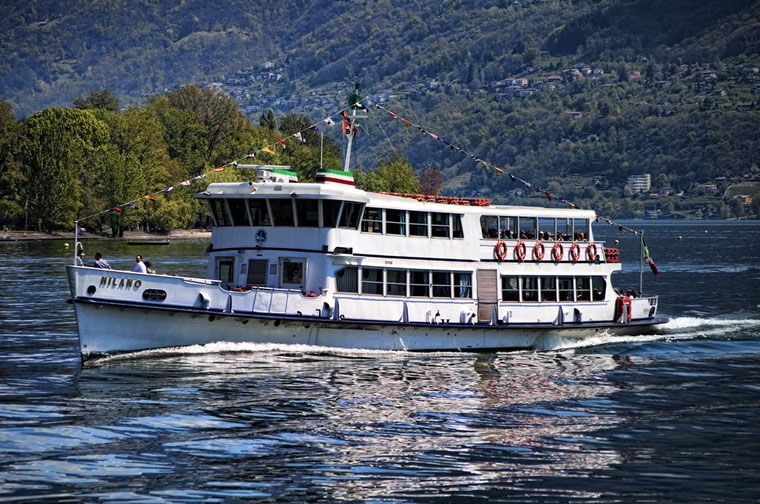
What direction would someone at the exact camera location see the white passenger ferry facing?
facing the viewer and to the left of the viewer
